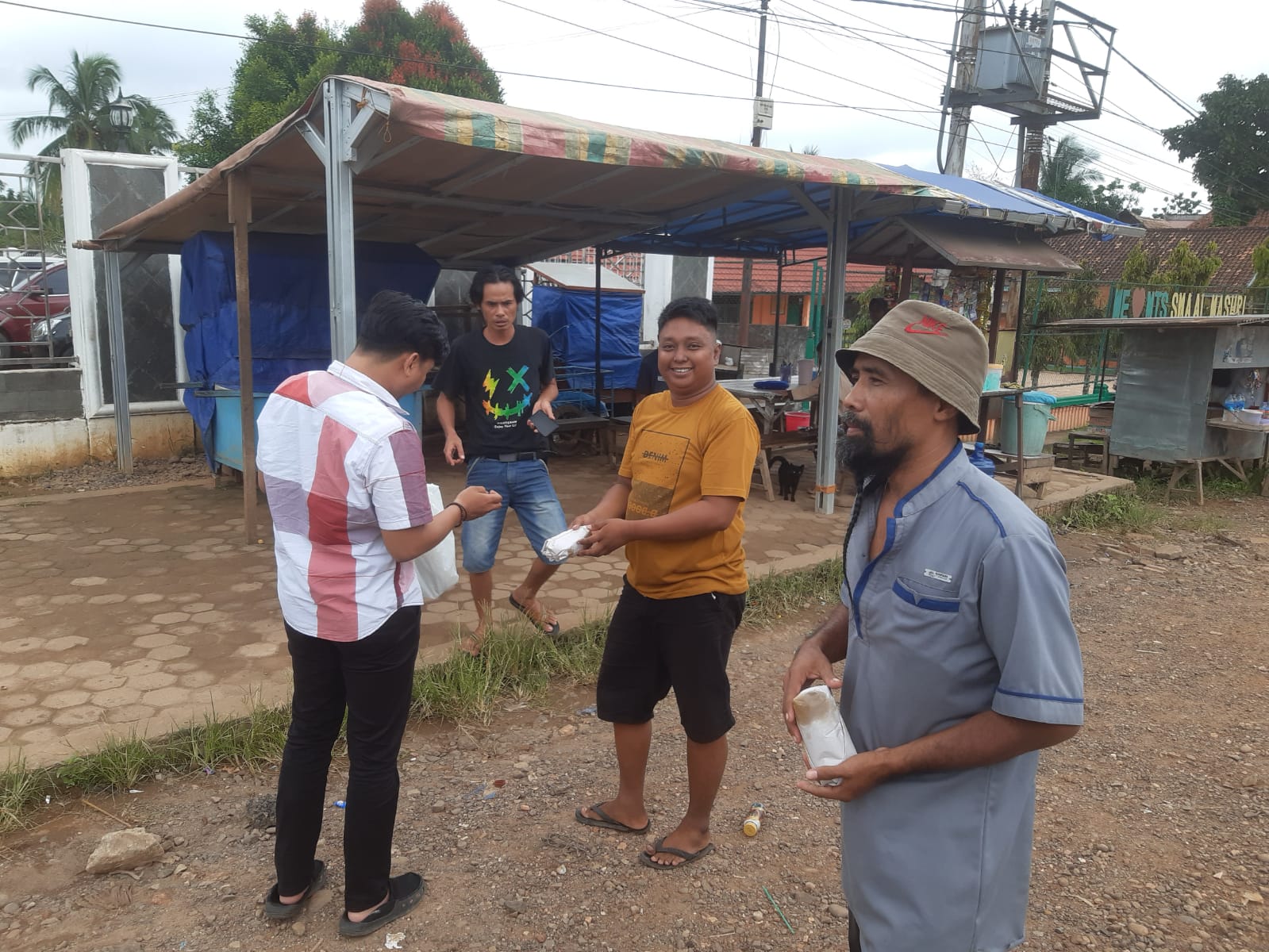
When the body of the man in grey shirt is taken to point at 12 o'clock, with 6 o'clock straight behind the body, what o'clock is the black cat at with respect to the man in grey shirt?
The black cat is roughly at 4 o'clock from the man in grey shirt.

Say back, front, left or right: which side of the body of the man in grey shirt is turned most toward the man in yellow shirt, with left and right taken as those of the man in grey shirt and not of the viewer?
right

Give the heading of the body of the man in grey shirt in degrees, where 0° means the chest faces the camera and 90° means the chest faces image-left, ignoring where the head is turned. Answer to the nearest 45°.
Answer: approximately 45°

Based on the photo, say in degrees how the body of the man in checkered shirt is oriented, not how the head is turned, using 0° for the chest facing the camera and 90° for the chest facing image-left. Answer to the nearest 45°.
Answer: approximately 225°

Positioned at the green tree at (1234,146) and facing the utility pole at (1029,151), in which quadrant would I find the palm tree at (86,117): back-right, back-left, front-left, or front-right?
front-right

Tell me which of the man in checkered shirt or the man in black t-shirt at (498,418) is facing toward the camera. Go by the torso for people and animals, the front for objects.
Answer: the man in black t-shirt

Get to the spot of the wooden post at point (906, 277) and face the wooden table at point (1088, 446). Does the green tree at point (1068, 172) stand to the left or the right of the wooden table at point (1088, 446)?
left

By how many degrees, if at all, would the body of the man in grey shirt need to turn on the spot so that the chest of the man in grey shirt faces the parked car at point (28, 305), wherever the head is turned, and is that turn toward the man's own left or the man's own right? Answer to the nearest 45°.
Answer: approximately 90° to the man's own right

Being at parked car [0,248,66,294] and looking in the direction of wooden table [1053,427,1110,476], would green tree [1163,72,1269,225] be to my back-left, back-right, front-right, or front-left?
front-left

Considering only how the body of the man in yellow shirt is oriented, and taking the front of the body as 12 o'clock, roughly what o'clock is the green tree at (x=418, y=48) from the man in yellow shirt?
The green tree is roughly at 4 o'clock from the man in yellow shirt.

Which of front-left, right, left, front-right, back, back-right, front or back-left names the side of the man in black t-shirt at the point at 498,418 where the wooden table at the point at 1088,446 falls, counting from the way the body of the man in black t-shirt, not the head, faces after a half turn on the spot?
front-right

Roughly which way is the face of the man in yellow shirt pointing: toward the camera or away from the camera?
toward the camera

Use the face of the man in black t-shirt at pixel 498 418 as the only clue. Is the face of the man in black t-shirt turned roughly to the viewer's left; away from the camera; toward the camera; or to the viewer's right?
toward the camera

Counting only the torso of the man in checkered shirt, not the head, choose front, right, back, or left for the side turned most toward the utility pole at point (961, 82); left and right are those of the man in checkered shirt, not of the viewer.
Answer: front

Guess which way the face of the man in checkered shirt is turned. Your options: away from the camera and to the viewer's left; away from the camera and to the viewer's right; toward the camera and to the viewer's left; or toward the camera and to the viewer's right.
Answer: away from the camera and to the viewer's right

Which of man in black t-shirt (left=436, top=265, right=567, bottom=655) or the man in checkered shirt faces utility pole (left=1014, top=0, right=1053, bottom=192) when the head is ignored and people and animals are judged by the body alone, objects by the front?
the man in checkered shirt

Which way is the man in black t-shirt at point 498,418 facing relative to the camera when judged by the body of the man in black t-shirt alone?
toward the camera

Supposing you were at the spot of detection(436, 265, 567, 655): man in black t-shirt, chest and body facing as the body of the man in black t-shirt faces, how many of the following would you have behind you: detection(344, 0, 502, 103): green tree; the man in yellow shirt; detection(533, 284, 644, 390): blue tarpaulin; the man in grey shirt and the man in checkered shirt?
2

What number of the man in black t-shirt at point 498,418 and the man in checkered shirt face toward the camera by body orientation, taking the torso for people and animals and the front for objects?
1

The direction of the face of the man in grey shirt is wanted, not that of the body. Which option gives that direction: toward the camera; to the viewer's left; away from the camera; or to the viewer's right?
to the viewer's left
